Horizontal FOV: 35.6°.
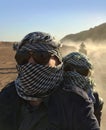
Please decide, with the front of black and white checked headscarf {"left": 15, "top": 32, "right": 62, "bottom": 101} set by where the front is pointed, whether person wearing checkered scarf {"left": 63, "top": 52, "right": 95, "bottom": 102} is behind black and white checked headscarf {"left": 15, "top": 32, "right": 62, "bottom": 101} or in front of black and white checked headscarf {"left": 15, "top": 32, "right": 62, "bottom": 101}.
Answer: behind

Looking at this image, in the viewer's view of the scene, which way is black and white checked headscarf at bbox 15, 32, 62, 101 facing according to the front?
toward the camera
